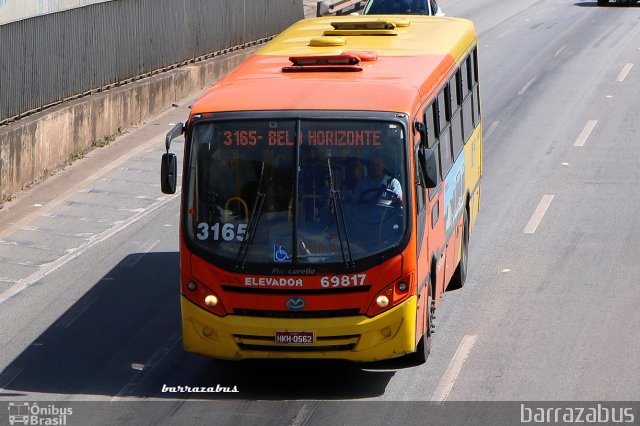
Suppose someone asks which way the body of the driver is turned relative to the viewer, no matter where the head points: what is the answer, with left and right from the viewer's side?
facing the viewer

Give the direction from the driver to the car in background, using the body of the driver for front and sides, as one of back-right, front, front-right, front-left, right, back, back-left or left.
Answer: back

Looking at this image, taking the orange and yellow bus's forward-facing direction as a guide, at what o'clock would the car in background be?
The car in background is roughly at 6 o'clock from the orange and yellow bus.

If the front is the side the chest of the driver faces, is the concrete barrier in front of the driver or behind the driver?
behind

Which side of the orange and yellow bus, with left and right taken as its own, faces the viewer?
front
